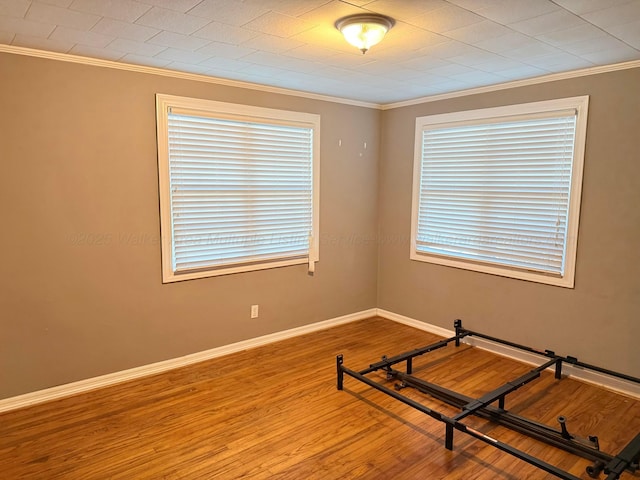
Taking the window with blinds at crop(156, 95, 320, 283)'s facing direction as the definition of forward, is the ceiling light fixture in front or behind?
in front

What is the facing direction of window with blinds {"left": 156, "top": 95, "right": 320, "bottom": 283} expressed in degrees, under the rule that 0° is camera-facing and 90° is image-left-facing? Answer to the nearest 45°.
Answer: approximately 315°

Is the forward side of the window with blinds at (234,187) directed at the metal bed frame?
yes

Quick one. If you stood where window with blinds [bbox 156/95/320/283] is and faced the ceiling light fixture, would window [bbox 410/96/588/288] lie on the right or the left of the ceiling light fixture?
left

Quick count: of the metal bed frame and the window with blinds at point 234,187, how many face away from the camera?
0
